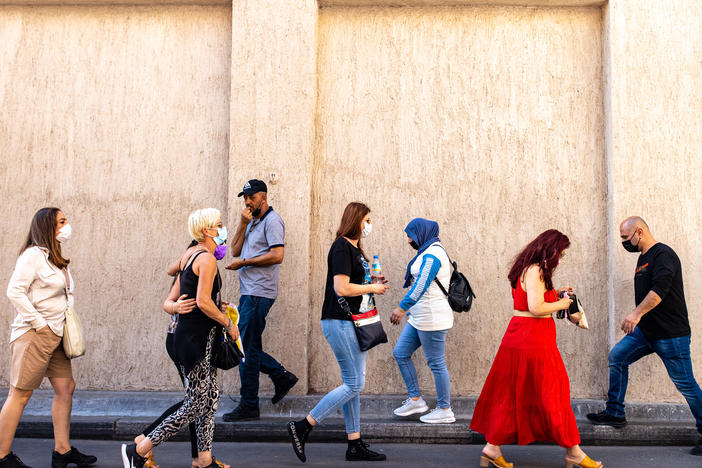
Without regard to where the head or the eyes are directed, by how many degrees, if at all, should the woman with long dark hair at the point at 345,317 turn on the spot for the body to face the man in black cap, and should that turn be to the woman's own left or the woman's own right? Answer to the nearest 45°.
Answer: approximately 135° to the woman's own left

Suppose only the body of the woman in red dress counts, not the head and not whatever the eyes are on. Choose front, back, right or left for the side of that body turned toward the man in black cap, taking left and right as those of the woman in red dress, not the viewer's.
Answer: back

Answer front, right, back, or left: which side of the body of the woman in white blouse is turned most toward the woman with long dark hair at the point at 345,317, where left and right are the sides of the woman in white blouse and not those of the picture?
front

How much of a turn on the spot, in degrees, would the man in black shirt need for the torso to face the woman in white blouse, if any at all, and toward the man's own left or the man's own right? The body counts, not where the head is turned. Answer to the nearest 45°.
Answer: approximately 45° to the man's own left

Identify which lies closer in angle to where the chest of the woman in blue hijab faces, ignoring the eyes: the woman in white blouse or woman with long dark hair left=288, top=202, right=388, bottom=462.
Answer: the woman in white blouse

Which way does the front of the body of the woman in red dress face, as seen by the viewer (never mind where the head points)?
to the viewer's right

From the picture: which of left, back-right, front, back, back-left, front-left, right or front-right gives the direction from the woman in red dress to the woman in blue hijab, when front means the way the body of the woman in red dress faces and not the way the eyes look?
back-left

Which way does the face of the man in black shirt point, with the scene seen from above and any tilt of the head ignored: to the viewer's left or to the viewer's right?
to the viewer's left

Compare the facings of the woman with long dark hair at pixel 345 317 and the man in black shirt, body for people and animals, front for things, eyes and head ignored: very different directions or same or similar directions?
very different directions

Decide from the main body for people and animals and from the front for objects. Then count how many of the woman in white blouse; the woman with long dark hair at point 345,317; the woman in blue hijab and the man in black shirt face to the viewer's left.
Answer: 2

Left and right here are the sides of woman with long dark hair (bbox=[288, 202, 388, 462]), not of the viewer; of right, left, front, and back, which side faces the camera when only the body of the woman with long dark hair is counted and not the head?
right

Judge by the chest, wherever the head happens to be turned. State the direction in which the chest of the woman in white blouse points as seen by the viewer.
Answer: to the viewer's right

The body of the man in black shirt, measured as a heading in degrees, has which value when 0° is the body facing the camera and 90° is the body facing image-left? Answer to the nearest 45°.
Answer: approximately 90°

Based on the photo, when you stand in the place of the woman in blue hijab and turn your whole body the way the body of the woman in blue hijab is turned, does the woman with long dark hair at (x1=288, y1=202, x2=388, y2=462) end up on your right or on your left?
on your left
